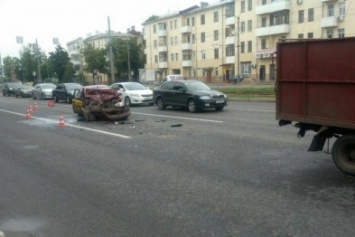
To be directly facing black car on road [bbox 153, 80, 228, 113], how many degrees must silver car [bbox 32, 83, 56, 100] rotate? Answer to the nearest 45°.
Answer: approximately 45° to its right

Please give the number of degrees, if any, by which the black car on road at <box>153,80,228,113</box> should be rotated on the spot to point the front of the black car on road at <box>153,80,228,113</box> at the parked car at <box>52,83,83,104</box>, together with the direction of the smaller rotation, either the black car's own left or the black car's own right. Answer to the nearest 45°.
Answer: approximately 180°

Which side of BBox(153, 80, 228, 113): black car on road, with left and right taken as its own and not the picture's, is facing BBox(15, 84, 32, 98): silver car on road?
back

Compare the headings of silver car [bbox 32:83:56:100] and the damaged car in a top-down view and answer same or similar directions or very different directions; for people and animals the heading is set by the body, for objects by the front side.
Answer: same or similar directions

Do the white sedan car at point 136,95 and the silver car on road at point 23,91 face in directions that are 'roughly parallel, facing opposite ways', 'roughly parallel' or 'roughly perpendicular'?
roughly parallel

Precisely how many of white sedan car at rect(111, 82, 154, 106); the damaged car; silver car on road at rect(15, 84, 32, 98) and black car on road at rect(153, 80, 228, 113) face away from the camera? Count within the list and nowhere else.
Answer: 0

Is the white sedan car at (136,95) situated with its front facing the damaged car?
no

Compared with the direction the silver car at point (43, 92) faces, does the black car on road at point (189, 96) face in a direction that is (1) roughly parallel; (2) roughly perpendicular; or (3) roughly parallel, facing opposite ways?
roughly parallel

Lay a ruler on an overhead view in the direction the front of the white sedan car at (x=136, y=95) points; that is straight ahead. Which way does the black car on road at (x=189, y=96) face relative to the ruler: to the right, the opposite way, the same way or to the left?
the same way

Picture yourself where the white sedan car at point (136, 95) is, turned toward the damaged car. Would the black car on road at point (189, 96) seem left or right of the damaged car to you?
left

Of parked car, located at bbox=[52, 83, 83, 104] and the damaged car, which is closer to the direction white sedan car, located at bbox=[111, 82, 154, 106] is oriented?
the damaged car

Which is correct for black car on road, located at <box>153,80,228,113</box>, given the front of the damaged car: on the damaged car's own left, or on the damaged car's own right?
on the damaged car's own left

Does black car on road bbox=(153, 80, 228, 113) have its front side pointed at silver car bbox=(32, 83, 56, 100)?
no

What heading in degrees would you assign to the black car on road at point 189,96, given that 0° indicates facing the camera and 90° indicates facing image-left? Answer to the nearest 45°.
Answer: approximately 315°

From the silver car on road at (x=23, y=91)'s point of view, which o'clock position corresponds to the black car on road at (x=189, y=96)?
the black car on road at (x=189, y=96) is roughly at 1 o'clock from the silver car on road at (x=23, y=91).

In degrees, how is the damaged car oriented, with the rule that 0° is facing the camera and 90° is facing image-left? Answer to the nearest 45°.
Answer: approximately 315°

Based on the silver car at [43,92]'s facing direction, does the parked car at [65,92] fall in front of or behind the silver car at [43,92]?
in front
